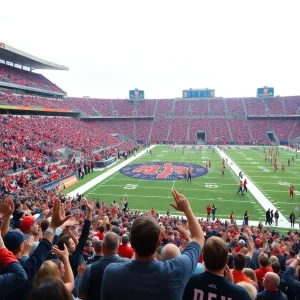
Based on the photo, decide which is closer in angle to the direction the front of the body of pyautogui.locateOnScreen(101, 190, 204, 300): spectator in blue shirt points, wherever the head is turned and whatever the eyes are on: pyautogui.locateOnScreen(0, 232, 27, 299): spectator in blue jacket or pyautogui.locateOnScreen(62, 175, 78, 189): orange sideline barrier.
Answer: the orange sideline barrier

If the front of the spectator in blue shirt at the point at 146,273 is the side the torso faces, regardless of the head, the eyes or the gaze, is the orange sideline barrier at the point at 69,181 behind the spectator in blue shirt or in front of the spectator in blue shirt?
in front

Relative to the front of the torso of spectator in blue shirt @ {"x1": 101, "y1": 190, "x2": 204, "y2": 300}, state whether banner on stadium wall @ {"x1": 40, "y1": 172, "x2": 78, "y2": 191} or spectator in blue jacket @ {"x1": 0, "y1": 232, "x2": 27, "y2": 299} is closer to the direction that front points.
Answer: the banner on stadium wall

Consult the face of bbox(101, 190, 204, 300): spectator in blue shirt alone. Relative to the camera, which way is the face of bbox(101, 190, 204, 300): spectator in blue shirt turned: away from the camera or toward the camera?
away from the camera

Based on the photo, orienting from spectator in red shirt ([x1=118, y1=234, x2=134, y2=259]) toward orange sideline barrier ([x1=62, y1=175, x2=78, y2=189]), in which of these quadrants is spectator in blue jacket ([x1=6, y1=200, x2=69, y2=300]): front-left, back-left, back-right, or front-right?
back-left

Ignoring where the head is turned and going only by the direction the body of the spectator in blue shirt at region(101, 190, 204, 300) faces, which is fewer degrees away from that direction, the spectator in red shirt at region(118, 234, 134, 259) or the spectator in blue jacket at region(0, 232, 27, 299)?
the spectator in red shirt

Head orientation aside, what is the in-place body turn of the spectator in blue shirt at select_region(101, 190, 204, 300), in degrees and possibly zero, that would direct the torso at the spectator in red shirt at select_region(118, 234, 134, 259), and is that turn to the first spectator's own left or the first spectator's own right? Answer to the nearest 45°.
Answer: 0° — they already face them

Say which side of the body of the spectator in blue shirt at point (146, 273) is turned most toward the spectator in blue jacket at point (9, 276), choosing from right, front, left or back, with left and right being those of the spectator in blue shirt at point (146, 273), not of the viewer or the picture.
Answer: left

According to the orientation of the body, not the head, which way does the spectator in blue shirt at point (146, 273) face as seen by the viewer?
away from the camera

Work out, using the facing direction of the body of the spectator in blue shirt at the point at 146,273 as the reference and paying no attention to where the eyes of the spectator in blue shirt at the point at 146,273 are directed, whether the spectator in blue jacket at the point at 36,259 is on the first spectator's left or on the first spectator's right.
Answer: on the first spectator's left

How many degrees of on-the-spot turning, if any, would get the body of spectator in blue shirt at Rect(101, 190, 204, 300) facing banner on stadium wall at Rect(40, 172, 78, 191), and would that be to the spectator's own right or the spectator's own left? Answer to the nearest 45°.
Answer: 0° — they already face it

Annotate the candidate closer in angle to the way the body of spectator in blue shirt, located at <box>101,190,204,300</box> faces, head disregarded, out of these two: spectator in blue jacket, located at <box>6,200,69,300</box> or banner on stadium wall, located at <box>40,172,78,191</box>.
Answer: the banner on stadium wall

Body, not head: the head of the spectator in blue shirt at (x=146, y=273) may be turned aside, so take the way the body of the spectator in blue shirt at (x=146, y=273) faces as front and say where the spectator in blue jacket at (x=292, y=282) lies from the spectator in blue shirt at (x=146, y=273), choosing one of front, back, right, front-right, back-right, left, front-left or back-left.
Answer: front-right
